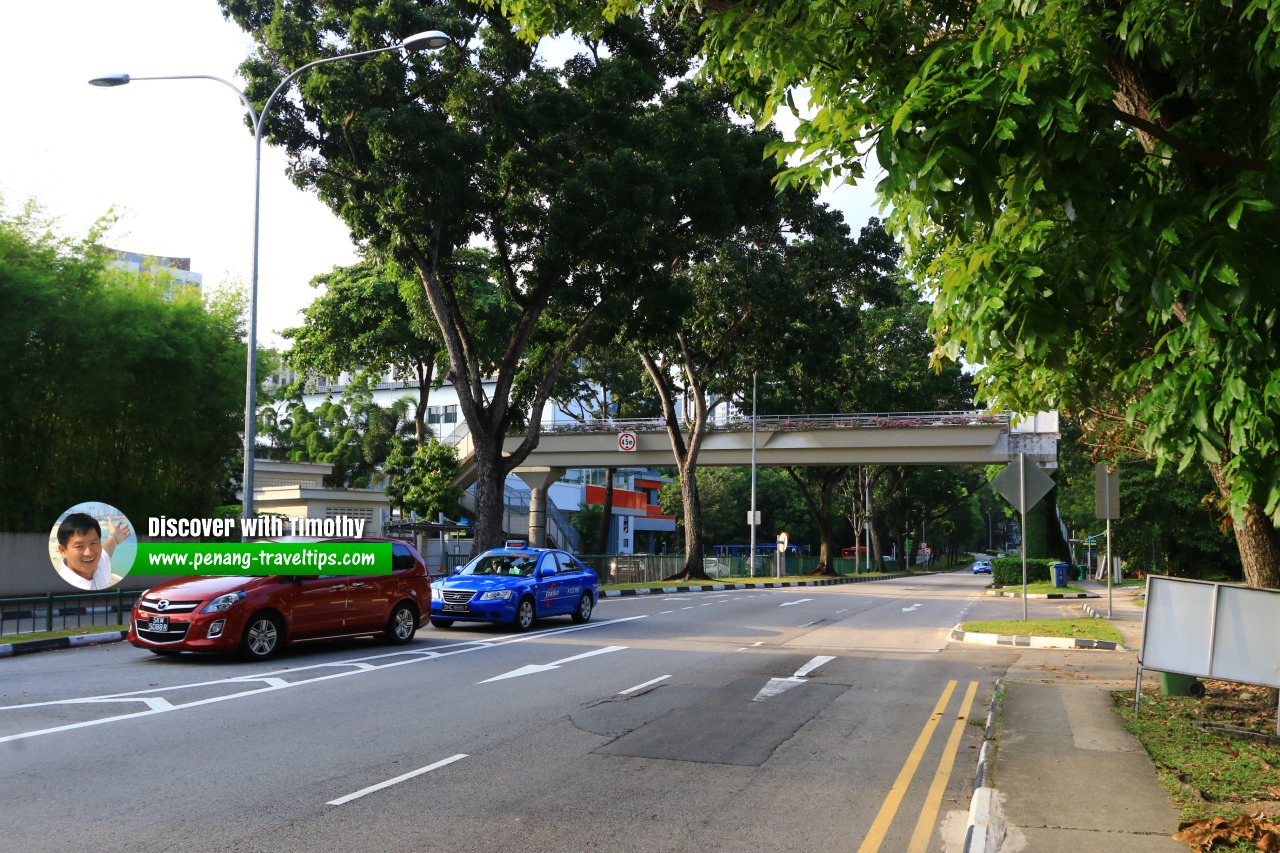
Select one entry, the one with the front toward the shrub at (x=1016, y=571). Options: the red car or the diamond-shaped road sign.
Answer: the diamond-shaped road sign

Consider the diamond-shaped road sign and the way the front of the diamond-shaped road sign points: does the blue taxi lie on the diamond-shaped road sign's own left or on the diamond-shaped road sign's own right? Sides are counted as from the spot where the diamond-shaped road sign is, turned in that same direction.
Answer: on the diamond-shaped road sign's own left

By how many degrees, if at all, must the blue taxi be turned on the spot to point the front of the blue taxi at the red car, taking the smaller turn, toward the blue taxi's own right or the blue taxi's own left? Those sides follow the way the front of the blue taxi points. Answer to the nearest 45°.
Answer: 0° — it already faces it

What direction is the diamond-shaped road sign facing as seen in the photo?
away from the camera

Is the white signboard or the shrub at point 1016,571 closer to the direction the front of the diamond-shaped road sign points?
the shrub

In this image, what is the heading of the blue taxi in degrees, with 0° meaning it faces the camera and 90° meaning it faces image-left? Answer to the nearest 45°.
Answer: approximately 45°

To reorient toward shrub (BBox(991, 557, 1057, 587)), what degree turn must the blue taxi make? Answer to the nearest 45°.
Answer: approximately 180°

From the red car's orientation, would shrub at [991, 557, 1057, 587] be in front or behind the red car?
behind
